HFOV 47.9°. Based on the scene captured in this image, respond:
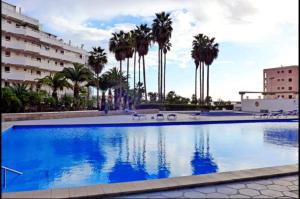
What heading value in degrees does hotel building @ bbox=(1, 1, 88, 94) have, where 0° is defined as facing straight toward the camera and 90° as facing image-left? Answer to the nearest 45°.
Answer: approximately 315°

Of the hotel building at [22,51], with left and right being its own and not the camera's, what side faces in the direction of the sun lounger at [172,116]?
front

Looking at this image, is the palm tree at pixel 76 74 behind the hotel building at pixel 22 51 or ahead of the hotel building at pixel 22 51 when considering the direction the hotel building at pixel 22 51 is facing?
ahead

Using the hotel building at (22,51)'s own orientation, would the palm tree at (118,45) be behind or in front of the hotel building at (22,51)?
in front

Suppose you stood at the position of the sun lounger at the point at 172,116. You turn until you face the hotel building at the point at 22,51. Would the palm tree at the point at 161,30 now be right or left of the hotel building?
right

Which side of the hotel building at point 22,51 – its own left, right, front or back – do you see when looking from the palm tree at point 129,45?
front

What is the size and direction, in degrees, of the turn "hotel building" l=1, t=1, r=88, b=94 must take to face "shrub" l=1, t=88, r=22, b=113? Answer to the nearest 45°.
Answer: approximately 45° to its right

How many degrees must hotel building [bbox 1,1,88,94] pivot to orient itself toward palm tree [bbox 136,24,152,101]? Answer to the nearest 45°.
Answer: approximately 45° to its left

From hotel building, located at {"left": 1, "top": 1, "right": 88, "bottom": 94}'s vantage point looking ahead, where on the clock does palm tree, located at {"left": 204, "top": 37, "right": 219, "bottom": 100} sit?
The palm tree is roughly at 11 o'clock from the hotel building.

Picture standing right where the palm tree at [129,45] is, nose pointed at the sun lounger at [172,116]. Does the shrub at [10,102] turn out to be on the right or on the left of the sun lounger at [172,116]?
right

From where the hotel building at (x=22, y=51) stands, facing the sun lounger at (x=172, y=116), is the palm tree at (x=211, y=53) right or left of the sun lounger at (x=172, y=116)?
left
